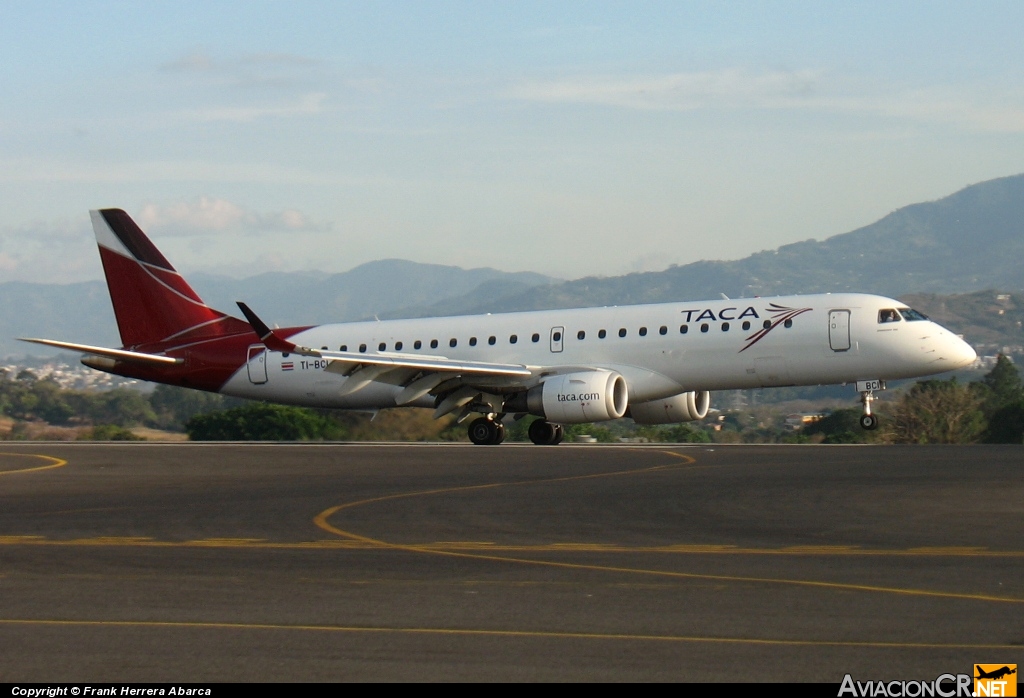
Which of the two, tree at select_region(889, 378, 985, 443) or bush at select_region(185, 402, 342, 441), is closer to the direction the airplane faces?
the tree

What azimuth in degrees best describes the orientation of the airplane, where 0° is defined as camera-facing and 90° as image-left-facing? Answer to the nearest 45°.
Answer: approximately 315°

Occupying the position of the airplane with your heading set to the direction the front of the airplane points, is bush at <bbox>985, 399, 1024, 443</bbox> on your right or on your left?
on your left

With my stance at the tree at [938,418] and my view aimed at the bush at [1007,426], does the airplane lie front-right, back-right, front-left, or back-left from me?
back-right

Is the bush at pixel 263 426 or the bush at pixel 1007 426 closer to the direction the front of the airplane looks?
the bush at pixel 1007 426

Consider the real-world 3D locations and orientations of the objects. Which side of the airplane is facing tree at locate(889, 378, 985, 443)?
left

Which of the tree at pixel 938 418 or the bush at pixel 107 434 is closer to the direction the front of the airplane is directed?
the tree

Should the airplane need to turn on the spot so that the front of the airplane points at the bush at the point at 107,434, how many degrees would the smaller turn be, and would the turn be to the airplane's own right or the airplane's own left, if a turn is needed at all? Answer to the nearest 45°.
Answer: approximately 180°
